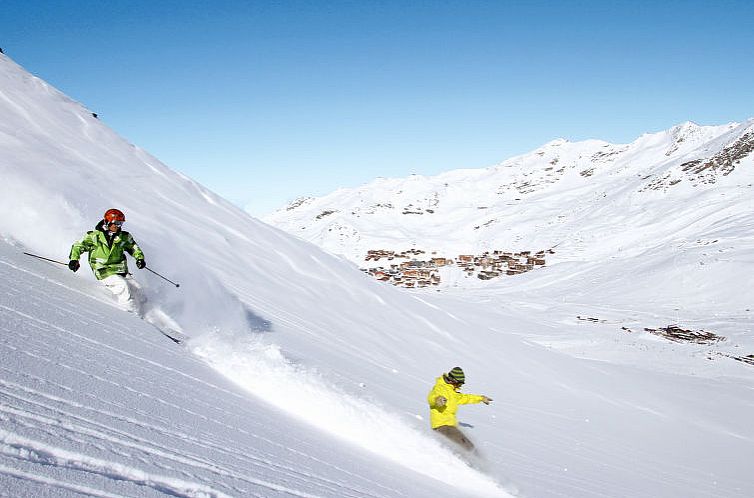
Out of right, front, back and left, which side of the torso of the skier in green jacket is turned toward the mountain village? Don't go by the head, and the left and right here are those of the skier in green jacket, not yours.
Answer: left

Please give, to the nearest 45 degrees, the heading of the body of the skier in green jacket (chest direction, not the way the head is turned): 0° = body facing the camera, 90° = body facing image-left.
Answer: approximately 315°

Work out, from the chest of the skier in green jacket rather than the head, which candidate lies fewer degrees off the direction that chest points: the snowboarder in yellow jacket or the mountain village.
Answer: the snowboarder in yellow jacket
